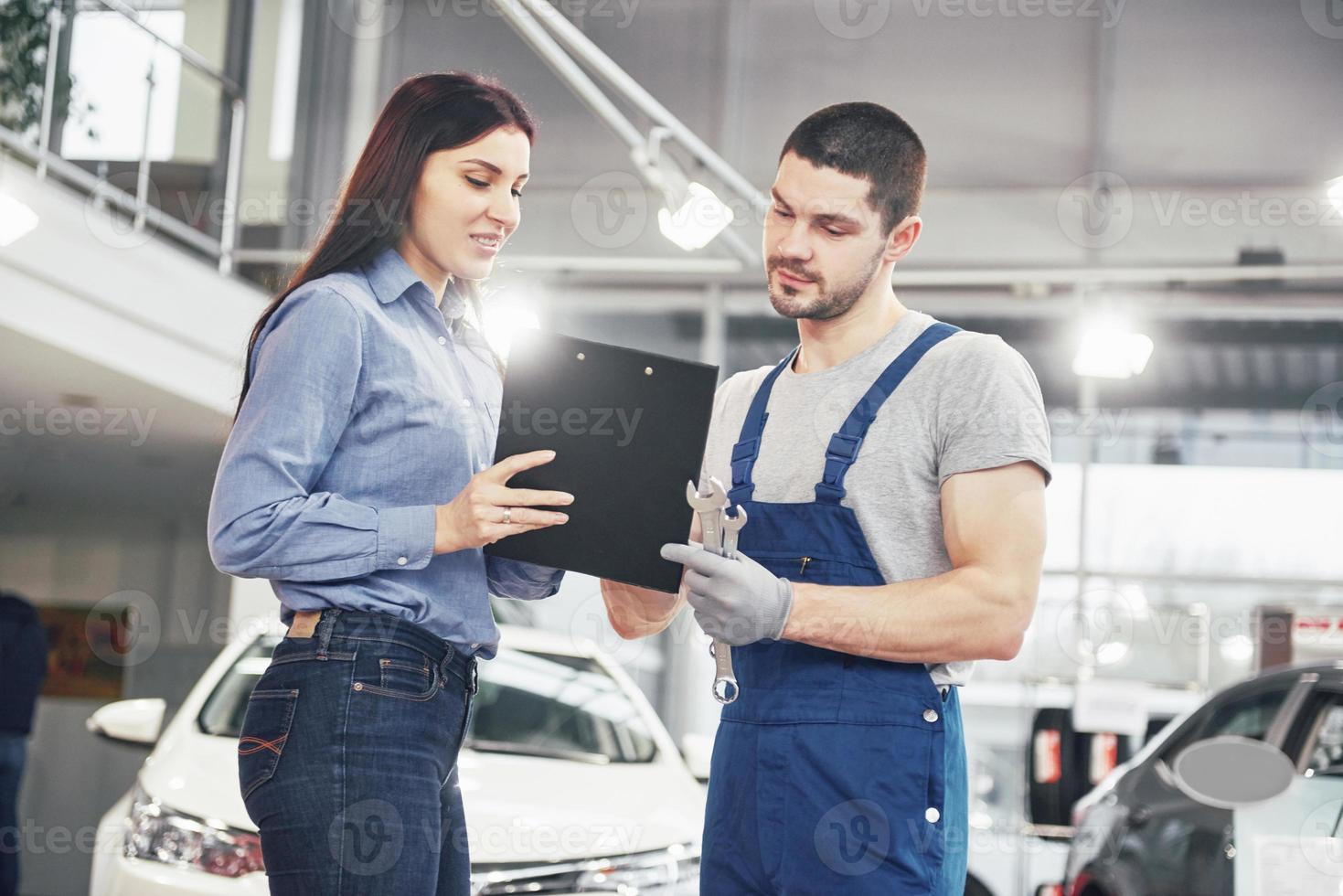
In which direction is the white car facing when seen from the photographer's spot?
facing the viewer

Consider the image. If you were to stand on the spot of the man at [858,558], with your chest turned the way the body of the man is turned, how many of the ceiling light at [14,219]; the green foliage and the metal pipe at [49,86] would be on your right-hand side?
3

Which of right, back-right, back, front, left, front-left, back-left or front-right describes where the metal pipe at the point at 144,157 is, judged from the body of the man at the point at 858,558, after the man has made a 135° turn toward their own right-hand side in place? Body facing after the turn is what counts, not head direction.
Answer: front-left

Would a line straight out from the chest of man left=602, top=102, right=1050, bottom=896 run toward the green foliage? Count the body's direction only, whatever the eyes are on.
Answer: no

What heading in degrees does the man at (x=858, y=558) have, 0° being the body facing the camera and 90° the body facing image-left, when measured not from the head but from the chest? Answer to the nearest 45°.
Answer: approximately 45°

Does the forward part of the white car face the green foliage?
no

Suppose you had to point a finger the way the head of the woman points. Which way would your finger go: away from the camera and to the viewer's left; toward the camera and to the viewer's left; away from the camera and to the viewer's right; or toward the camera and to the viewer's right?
toward the camera and to the viewer's right

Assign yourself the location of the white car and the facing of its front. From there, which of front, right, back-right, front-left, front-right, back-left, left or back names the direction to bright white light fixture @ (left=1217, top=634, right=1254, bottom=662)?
back-left

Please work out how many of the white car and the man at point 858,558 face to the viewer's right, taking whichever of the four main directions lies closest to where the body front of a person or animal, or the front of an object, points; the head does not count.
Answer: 0

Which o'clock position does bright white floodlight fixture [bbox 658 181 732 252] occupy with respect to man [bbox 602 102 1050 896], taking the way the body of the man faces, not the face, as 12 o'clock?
The bright white floodlight fixture is roughly at 4 o'clock from the man.

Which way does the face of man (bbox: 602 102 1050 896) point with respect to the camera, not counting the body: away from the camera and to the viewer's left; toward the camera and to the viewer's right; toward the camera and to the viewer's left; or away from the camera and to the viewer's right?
toward the camera and to the viewer's left

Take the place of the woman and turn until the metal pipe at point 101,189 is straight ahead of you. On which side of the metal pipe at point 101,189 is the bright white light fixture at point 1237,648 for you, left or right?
right

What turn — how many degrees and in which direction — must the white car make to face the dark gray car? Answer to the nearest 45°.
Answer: approximately 90° to its left

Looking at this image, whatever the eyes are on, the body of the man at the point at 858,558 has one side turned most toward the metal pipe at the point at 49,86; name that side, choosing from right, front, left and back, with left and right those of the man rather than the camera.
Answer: right

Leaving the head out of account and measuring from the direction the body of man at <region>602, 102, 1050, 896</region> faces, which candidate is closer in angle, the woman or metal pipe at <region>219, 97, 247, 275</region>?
the woman
